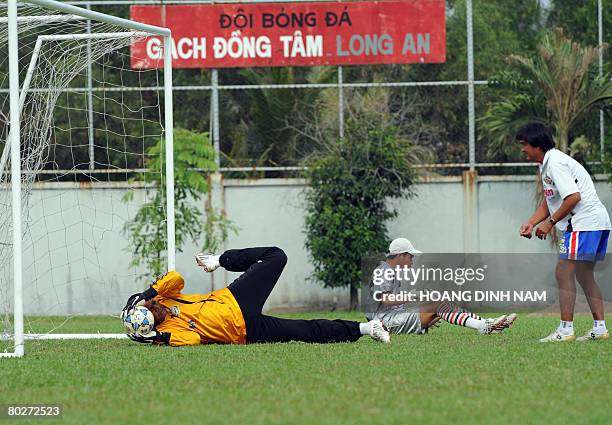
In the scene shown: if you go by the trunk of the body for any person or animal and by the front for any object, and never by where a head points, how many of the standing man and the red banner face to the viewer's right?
0

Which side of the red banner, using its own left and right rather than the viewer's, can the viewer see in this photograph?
front

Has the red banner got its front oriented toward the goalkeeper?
yes

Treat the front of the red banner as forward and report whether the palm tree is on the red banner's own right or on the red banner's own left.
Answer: on the red banner's own left

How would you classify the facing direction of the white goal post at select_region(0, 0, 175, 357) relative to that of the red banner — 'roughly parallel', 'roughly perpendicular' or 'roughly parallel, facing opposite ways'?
roughly perpendicular

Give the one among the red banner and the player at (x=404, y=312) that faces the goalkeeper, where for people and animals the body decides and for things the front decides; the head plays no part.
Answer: the red banner

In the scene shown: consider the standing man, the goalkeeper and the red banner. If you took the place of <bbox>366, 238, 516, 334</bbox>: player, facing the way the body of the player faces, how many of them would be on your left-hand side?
1

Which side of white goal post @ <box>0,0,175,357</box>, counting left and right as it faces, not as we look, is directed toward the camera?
right

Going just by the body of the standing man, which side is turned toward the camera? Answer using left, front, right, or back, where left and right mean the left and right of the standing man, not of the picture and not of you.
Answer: left

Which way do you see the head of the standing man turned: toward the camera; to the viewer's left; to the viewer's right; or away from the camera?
to the viewer's left

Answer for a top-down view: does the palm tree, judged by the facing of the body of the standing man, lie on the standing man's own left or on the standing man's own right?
on the standing man's own right

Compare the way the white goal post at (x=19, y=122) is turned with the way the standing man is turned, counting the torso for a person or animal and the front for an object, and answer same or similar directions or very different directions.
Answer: very different directions
